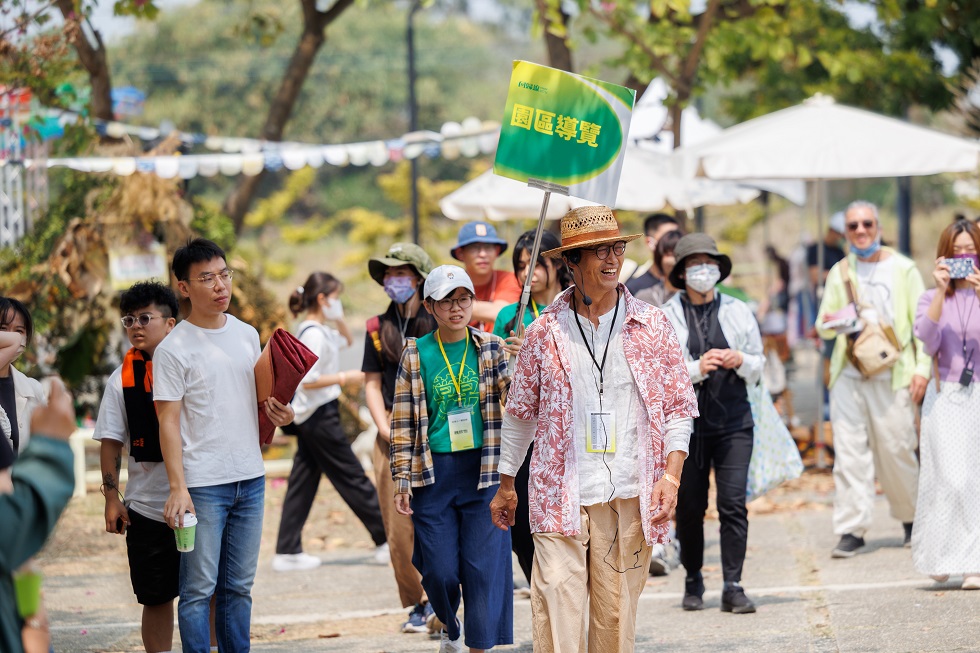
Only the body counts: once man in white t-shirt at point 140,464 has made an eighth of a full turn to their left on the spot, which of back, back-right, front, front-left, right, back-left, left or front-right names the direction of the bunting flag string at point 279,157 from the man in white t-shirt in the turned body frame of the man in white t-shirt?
left

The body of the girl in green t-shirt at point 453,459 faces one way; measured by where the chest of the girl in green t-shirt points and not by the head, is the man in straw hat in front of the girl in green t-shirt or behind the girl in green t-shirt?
in front

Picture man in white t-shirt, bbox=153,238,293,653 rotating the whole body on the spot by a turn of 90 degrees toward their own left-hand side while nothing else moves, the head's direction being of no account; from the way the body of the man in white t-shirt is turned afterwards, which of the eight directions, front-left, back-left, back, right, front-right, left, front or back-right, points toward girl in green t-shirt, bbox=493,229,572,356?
front

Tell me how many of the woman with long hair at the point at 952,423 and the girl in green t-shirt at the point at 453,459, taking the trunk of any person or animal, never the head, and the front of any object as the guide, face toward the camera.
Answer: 2

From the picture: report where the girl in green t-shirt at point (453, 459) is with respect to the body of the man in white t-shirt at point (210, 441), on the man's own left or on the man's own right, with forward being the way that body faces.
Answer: on the man's own left

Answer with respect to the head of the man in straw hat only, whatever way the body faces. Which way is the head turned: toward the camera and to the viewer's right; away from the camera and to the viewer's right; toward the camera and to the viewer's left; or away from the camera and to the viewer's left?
toward the camera and to the viewer's right

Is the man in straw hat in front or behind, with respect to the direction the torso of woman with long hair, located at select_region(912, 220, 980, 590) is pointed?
in front

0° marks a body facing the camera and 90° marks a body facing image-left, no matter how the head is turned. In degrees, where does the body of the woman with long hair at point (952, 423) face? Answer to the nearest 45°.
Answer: approximately 0°

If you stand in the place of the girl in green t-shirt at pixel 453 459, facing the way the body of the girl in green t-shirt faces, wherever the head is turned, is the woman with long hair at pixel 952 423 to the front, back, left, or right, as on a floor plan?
left

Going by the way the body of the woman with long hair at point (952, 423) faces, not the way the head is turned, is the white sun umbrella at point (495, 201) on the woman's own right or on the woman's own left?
on the woman's own right

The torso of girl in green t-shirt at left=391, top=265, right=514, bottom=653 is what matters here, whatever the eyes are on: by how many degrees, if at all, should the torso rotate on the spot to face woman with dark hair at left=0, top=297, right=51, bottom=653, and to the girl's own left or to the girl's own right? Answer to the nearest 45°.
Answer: approximately 90° to the girl's own right

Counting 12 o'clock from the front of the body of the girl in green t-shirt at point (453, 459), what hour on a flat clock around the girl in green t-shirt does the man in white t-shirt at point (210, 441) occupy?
The man in white t-shirt is roughly at 2 o'clock from the girl in green t-shirt.

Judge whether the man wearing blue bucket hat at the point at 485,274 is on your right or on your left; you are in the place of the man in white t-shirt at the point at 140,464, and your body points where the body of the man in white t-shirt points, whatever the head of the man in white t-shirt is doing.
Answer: on your left
